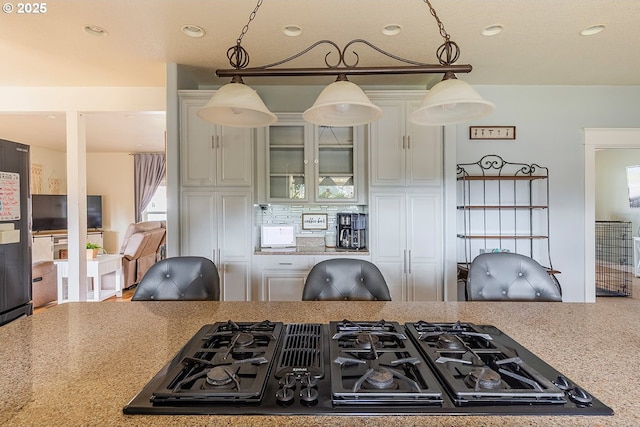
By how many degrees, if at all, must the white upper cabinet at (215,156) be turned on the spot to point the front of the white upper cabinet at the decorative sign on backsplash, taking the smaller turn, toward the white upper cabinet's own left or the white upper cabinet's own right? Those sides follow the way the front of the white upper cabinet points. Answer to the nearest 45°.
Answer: approximately 90° to the white upper cabinet's own left

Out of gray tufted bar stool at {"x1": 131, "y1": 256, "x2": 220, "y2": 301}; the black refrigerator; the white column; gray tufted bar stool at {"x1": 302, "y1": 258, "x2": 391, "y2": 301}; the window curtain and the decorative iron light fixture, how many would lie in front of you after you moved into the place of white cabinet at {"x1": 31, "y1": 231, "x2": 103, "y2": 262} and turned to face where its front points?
5

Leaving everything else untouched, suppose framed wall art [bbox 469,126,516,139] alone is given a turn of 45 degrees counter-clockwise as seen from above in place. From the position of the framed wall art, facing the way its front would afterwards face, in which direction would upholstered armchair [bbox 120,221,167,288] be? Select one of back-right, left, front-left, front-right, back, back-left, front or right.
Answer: back-right

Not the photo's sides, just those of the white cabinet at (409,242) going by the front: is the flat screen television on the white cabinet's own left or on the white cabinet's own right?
on the white cabinet's own right

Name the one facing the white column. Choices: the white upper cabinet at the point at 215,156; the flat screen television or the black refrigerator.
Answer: the flat screen television

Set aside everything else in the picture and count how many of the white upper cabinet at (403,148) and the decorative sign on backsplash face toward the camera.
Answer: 2

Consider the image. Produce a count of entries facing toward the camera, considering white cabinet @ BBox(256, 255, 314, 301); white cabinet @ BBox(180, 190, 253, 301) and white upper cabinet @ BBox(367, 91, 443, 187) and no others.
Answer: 3

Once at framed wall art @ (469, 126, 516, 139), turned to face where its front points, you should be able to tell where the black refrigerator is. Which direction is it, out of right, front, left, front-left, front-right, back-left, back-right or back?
front-right

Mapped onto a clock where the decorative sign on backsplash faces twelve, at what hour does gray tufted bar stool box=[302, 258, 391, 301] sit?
The gray tufted bar stool is roughly at 12 o'clock from the decorative sign on backsplash.

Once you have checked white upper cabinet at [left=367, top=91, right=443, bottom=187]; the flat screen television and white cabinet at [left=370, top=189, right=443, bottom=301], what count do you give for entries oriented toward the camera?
3

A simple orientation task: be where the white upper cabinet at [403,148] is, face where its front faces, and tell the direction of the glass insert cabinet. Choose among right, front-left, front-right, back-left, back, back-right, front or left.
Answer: right

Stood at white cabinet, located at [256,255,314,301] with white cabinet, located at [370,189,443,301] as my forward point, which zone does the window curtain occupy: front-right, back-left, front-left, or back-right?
back-left

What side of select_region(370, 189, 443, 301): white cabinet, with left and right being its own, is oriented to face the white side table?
right

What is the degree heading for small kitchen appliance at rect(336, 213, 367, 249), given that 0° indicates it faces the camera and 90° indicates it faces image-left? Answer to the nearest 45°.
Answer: approximately 0°

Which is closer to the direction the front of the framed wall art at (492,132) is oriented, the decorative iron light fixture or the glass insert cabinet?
the decorative iron light fixture

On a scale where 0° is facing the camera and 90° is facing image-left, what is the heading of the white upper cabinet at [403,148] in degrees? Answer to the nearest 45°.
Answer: approximately 0°
